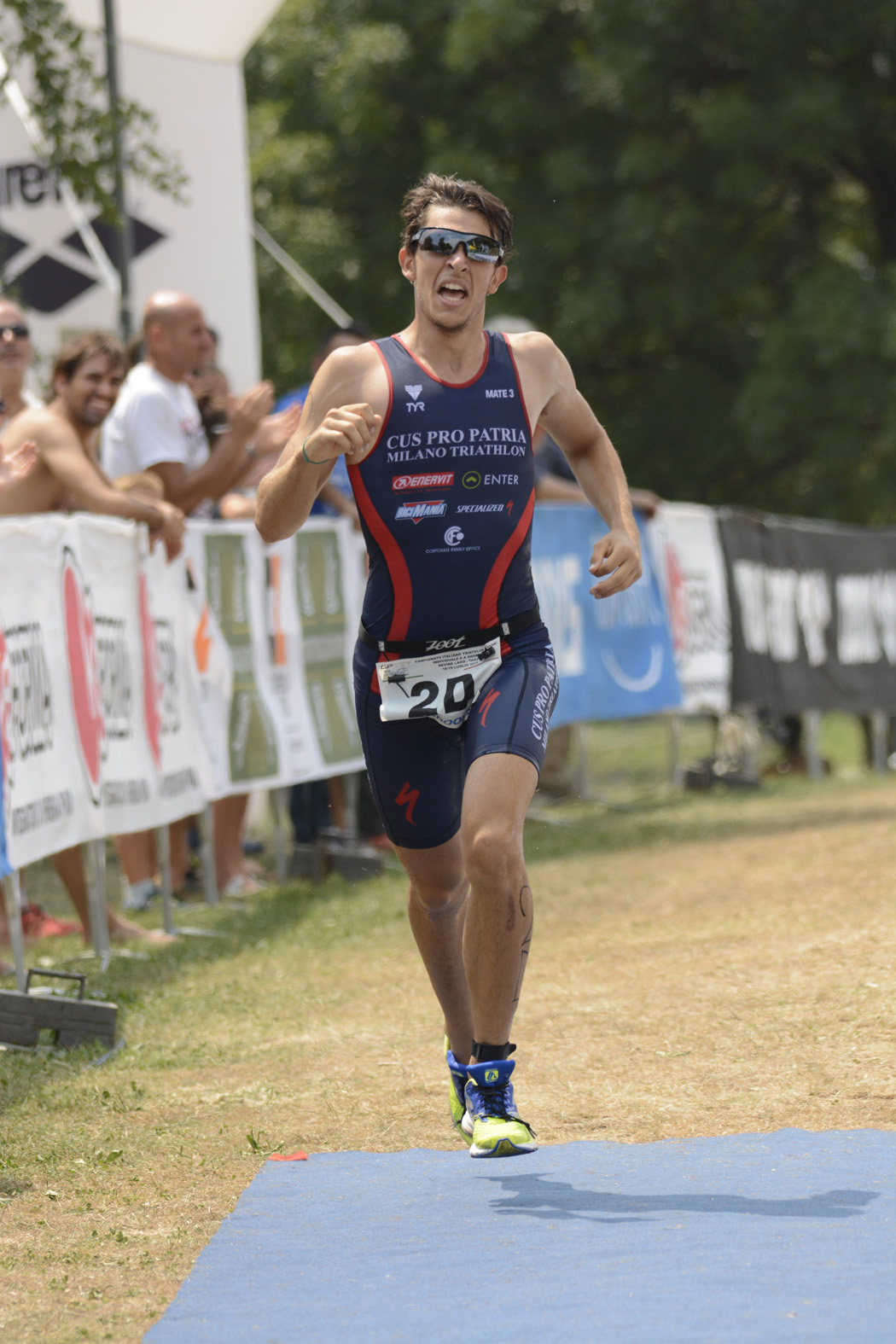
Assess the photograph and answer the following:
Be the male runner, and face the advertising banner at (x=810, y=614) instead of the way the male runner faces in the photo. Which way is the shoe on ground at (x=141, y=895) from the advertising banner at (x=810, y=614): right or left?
left

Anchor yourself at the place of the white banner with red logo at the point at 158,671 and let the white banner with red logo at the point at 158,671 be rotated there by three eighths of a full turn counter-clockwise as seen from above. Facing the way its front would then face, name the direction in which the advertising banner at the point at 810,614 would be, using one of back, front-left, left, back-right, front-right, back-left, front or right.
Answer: front-right

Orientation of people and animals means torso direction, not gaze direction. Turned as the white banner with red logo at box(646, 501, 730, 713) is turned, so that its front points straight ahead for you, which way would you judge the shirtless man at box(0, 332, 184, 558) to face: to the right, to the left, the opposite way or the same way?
to the left

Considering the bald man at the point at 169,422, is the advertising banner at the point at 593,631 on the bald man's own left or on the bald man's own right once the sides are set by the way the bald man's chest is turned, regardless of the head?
on the bald man's own left

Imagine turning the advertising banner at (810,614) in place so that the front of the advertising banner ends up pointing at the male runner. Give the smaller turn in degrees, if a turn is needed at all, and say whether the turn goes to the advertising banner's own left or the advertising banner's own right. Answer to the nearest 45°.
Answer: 0° — it already faces them

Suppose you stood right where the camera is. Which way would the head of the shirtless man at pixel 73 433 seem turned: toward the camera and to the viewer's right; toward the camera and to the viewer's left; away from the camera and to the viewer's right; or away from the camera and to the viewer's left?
toward the camera and to the viewer's right

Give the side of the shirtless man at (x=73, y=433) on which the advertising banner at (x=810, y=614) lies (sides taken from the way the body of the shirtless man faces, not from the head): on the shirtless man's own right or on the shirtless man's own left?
on the shirtless man's own left

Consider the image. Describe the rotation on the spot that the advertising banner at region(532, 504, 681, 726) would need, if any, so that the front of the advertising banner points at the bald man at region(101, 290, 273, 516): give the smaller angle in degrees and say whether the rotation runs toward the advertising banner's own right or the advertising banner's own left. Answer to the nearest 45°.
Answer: approximately 45° to the advertising banner's own right

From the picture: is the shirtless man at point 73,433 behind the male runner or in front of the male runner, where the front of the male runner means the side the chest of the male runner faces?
behind

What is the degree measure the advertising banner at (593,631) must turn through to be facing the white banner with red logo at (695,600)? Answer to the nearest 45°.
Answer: approximately 135° to its left

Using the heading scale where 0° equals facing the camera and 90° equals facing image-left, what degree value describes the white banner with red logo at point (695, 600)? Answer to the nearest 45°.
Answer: approximately 0°

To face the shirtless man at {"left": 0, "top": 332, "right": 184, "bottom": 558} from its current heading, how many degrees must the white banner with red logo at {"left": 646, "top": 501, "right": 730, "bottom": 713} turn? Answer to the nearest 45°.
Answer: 0° — it already faces them

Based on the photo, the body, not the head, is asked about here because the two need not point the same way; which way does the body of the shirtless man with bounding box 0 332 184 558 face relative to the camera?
to the viewer's right
